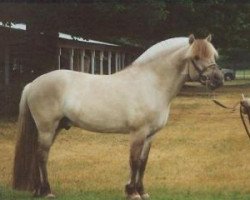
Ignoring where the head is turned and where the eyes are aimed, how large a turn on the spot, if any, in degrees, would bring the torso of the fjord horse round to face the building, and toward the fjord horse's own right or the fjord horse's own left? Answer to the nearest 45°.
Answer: approximately 90° to the fjord horse's own left

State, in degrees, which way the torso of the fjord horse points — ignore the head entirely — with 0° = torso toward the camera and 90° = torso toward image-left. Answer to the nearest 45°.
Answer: approximately 270°
